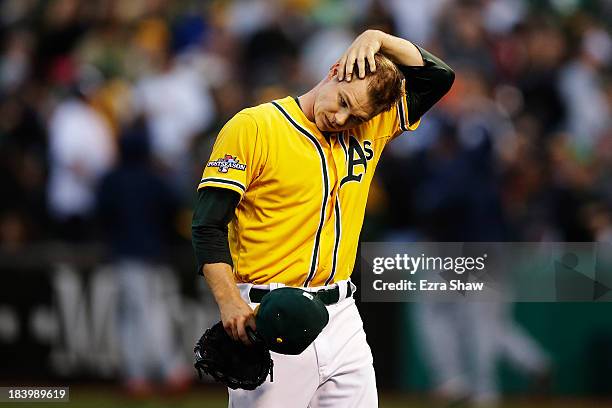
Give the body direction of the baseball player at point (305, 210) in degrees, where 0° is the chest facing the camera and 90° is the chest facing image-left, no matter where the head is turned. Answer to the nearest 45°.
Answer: approximately 315°
